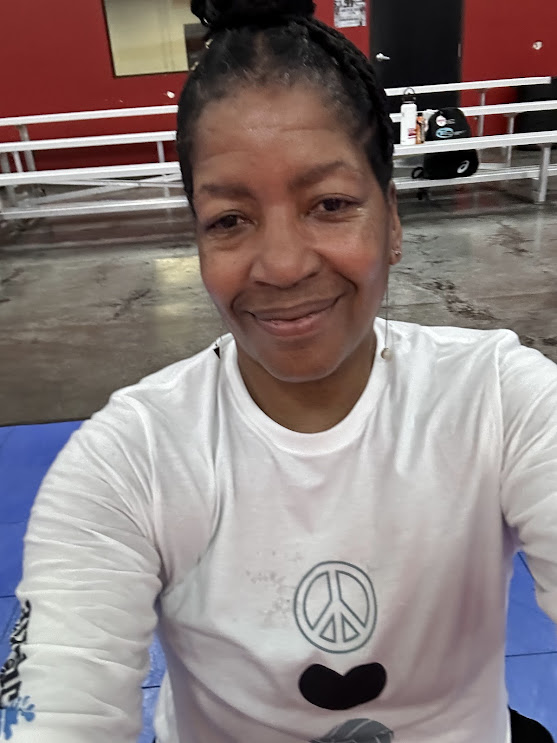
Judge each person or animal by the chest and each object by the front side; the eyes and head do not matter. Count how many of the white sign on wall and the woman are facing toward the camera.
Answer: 2

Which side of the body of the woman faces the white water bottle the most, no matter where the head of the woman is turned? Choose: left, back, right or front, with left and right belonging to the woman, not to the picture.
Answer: back

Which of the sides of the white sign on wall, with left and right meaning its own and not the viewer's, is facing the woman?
front

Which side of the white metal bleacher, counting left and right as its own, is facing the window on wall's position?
back

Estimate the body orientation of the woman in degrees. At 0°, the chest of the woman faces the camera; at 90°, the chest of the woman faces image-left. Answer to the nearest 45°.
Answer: approximately 0°

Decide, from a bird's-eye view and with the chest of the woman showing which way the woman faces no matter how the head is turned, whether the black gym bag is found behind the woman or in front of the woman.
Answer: behind

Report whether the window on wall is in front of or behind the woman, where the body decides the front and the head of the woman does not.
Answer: behind

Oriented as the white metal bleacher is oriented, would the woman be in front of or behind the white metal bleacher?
in front

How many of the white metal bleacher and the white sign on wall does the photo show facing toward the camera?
2

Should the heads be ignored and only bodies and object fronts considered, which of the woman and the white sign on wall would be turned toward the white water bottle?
the white sign on wall

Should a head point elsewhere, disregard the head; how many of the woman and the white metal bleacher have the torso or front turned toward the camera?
2

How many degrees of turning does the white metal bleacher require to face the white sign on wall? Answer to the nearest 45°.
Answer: approximately 135° to its left
